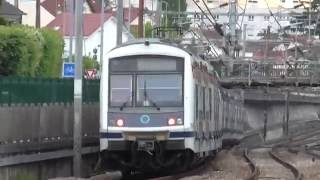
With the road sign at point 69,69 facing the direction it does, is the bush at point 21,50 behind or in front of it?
behind

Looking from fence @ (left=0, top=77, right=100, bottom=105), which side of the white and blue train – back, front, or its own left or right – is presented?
right

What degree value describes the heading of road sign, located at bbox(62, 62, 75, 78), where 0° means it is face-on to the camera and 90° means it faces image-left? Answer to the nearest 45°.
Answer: approximately 0°

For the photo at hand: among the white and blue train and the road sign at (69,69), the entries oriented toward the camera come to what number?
2

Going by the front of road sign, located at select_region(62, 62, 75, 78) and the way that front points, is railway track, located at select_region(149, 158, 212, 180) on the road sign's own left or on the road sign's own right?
on the road sign's own left

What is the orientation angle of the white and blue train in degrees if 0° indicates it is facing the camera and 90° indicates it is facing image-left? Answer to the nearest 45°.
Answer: approximately 0°

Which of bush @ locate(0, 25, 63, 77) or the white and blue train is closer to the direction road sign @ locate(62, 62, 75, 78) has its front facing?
the white and blue train
